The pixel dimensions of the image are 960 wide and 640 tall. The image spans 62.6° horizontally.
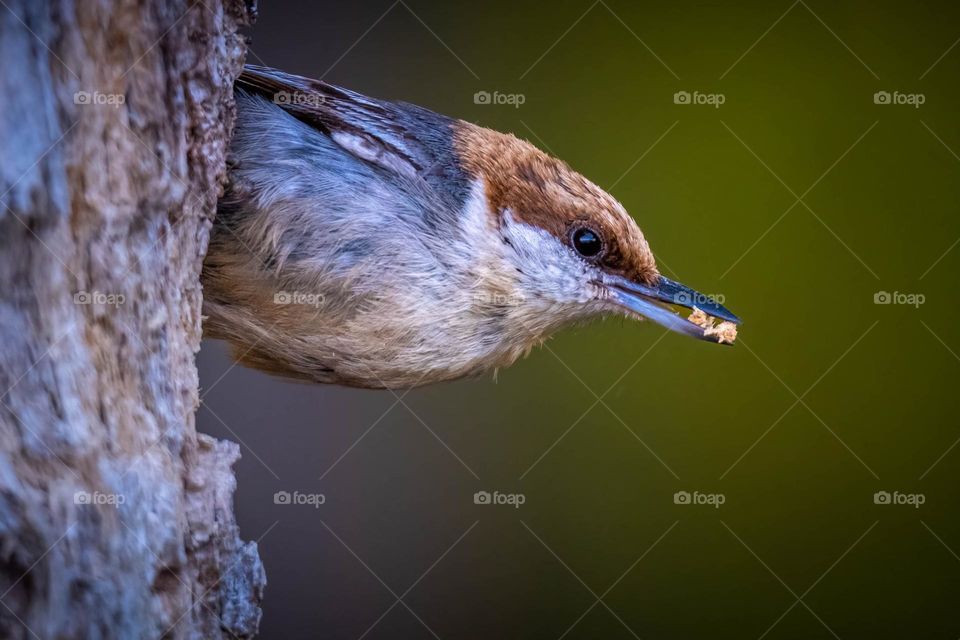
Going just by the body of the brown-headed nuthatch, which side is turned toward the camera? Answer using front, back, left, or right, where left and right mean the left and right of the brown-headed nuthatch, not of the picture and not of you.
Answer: right
